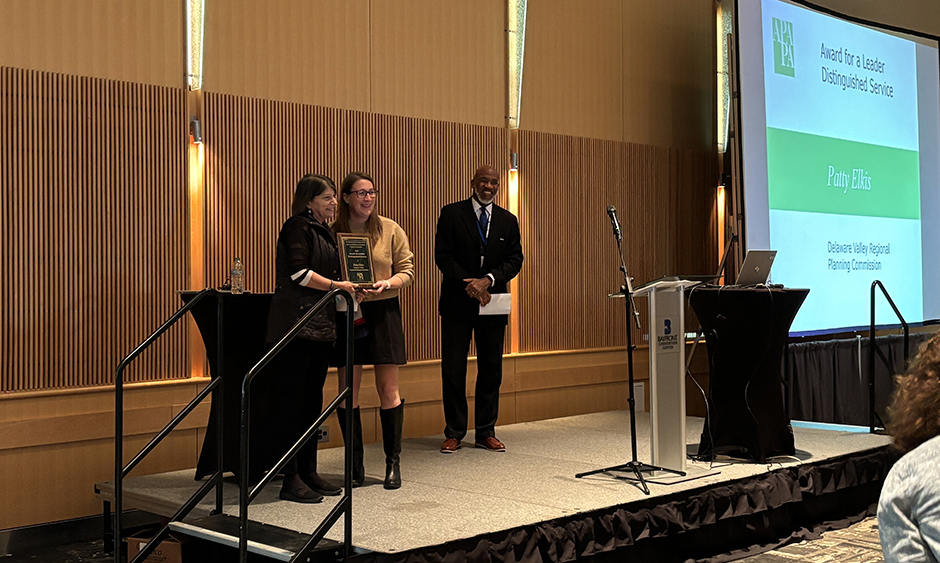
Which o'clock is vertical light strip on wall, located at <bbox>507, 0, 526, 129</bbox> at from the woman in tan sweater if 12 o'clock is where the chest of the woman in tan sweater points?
The vertical light strip on wall is roughly at 7 o'clock from the woman in tan sweater.

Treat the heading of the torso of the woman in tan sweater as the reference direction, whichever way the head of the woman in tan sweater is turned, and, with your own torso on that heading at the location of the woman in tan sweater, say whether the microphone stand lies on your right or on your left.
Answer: on your left

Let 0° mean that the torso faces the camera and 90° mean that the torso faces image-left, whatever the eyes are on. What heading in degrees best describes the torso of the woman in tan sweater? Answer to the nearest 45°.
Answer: approximately 0°

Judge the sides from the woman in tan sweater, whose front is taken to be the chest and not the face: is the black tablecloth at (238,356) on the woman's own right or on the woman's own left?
on the woman's own right

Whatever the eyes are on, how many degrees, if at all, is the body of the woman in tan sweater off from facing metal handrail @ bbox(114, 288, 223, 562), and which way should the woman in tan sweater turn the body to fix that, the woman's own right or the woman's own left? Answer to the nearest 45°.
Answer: approximately 45° to the woman's own right

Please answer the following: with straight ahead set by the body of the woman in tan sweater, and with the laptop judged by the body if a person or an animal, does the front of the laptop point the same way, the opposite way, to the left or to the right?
the opposite way

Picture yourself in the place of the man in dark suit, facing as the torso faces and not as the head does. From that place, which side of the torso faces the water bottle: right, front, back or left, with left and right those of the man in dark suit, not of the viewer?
right

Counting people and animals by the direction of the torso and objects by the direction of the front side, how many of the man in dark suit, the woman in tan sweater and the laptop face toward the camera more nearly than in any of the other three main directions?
2

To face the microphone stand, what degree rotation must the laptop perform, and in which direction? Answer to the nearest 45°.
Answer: approximately 90° to its left
